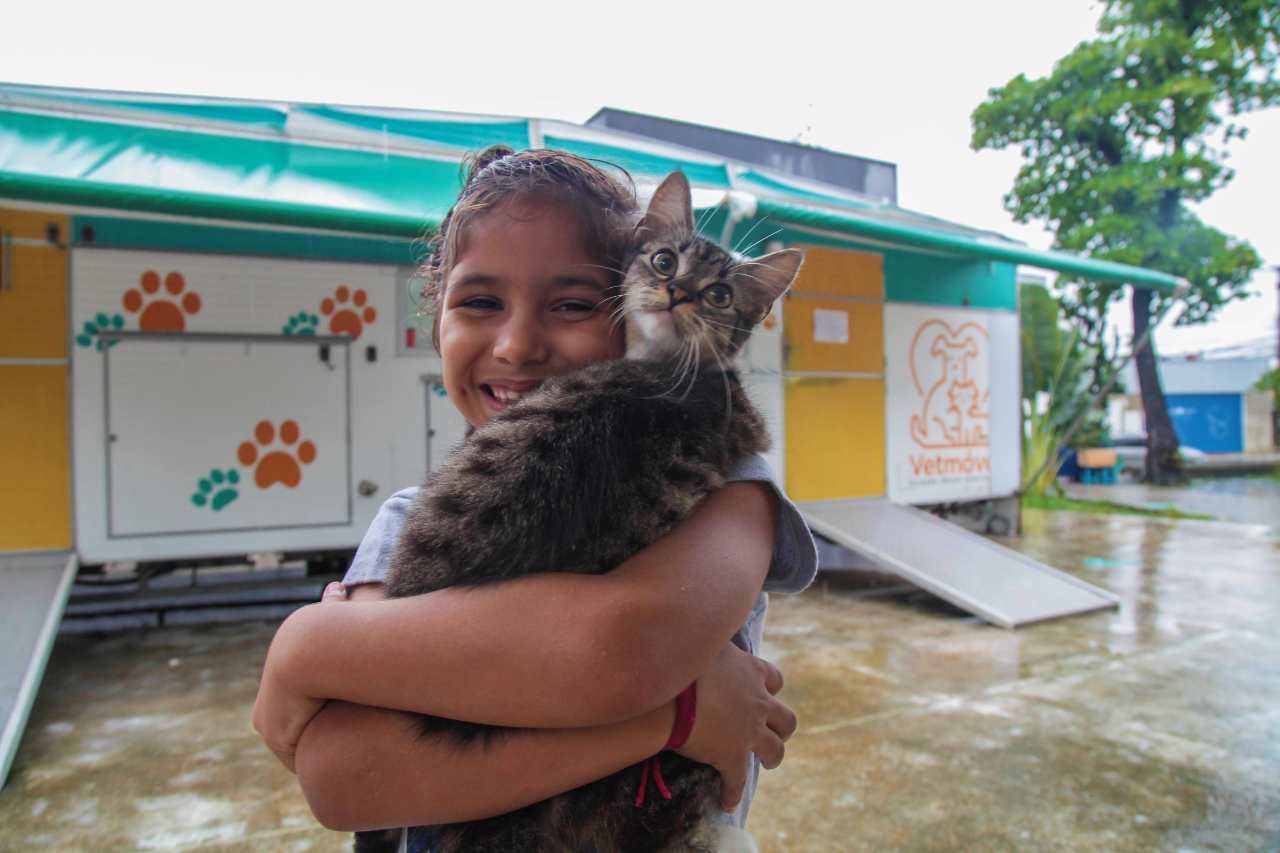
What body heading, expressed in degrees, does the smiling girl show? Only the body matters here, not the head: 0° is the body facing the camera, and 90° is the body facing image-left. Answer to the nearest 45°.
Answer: approximately 0°

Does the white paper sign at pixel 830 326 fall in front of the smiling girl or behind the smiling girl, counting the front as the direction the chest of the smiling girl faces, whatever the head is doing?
behind

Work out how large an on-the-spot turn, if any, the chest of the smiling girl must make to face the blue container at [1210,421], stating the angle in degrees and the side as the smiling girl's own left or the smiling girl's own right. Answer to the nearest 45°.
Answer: approximately 135° to the smiling girl's own left

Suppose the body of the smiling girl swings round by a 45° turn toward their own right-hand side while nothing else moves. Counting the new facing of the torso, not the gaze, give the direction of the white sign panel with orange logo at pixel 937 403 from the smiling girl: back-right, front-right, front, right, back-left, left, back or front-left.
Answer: back

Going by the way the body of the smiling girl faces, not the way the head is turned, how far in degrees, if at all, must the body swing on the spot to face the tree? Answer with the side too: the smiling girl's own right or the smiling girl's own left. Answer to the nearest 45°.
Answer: approximately 135° to the smiling girl's own left

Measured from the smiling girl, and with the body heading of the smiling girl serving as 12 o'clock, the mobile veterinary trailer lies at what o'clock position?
The mobile veterinary trailer is roughly at 5 o'clock from the smiling girl.

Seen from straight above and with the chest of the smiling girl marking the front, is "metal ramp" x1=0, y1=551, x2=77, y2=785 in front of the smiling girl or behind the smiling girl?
behind
